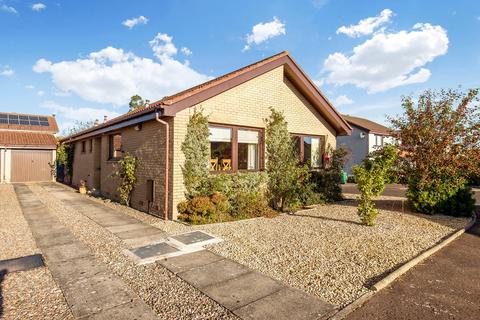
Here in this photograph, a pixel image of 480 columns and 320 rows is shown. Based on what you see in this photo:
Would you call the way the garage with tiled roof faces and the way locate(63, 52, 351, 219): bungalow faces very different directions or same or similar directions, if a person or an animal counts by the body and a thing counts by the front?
same or similar directions

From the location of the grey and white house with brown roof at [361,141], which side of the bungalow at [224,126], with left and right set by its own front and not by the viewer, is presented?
left

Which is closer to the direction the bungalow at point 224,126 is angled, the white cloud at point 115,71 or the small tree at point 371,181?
the small tree

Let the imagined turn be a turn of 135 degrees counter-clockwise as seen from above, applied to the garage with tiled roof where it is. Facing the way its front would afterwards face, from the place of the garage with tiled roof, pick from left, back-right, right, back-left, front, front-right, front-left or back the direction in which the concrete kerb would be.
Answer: back-right

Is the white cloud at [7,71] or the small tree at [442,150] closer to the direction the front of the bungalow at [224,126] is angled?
the small tree

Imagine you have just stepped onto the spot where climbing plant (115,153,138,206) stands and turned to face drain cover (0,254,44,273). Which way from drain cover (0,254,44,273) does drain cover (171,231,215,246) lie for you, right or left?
left

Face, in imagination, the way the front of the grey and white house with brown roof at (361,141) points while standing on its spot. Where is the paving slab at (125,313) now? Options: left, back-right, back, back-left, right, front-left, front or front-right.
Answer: front-right

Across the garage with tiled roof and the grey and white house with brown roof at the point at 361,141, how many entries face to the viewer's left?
0

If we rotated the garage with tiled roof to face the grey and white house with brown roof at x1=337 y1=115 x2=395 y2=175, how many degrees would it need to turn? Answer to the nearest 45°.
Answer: approximately 45° to its left

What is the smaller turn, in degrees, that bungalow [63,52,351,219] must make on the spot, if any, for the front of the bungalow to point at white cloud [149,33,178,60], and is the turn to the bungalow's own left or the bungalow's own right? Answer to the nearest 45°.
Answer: approximately 180°

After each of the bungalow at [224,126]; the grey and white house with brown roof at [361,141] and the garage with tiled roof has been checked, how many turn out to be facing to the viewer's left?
0

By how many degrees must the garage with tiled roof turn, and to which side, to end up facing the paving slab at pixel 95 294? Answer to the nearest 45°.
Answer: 0° — it already faces it

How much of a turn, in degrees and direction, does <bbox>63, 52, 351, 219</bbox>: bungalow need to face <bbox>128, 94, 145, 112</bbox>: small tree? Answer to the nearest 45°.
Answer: approximately 135° to its left

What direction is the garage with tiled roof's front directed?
toward the camera
